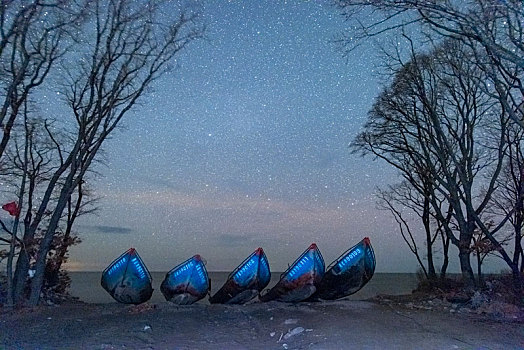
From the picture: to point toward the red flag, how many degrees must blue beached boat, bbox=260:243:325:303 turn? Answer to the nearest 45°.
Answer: approximately 135° to its right

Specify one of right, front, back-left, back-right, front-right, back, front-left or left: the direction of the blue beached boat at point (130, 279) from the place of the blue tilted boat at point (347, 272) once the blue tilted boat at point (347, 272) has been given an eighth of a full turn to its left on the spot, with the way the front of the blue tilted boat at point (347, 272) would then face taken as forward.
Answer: back

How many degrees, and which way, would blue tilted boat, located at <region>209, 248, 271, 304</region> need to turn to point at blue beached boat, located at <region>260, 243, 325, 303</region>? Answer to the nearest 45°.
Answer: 0° — it already faces it

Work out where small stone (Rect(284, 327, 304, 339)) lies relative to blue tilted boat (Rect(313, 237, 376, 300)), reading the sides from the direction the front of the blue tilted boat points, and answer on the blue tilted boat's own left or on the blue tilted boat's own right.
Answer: on the blue tilted boat's own right

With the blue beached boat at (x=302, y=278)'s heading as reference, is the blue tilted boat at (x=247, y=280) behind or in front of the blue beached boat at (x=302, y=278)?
behind

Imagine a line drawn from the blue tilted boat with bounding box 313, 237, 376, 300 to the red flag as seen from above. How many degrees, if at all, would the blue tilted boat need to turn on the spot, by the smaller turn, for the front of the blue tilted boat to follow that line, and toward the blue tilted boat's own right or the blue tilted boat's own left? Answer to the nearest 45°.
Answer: approximately 135° to the blue tilted boat's own right

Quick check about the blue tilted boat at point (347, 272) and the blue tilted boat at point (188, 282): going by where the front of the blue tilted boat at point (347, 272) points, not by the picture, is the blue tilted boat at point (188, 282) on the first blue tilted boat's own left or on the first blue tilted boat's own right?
on the first blue tilted boat's own right

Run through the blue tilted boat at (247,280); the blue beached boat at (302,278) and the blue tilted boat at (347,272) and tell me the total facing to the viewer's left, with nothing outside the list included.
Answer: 0

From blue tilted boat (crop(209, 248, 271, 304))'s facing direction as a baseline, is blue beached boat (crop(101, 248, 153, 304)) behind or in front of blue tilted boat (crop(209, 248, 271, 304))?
behind
